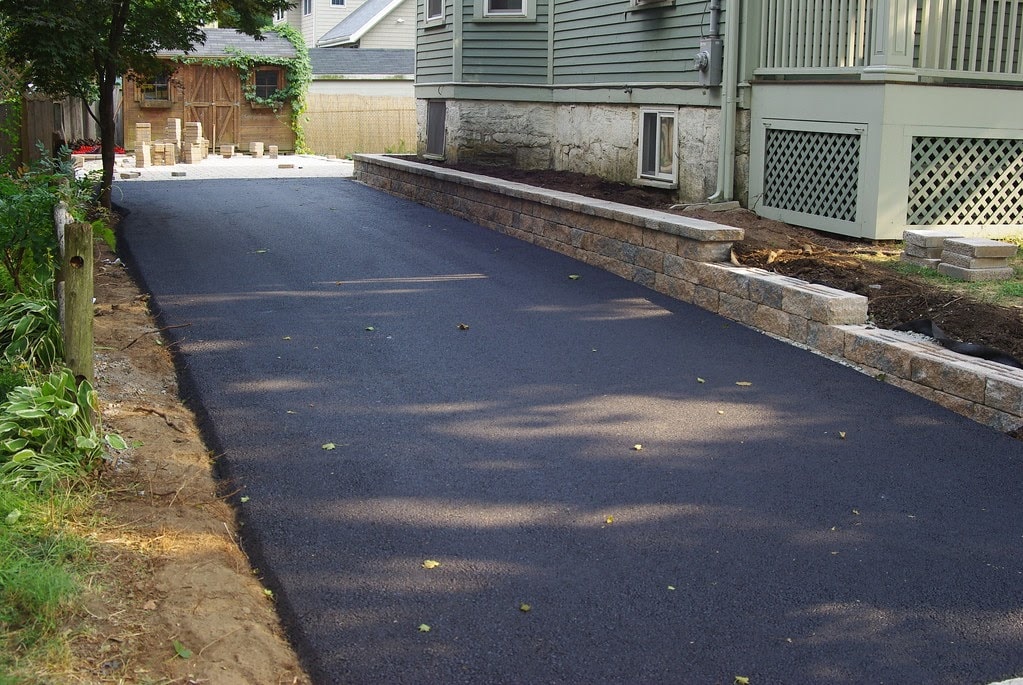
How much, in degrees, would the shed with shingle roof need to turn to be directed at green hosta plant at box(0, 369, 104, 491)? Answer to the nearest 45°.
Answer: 0° — it already faces it

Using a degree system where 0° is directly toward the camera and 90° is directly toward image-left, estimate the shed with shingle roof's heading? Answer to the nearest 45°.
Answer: approximately 0°

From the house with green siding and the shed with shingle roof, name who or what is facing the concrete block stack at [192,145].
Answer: the shed with shingle roof

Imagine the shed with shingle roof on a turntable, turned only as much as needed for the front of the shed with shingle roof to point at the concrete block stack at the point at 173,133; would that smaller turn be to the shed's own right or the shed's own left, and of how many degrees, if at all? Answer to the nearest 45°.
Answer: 0° — it already faces it
